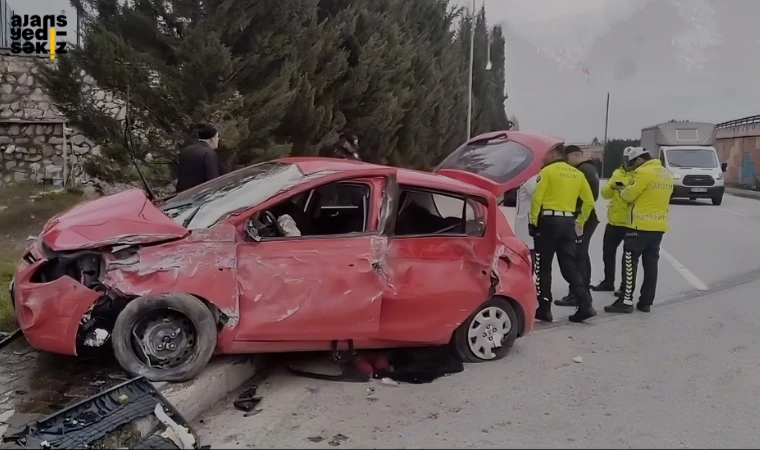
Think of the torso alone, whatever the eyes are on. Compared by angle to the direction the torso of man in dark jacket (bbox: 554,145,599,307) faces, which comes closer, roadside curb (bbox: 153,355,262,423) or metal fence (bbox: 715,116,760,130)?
the roadside curb

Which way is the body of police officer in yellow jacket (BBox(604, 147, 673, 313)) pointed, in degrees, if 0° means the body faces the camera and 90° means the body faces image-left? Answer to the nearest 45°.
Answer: approximately 135°

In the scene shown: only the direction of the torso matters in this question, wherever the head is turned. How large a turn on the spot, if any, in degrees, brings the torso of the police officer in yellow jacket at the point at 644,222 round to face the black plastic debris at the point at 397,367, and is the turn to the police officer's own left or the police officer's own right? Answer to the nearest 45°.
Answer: approximately 90° to the police officer's own left

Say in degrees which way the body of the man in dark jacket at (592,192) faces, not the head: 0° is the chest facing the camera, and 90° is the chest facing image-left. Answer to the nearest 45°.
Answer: approximately 90°

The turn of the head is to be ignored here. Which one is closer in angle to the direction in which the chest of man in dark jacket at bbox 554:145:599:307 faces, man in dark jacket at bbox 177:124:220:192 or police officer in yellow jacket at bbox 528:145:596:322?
the man in dark jacket

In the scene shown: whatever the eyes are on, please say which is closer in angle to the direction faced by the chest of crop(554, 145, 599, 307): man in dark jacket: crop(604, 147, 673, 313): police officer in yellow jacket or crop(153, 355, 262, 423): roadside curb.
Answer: the roadside curb

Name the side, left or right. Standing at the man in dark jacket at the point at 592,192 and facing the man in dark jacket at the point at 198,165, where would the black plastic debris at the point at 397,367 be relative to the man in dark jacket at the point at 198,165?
left
